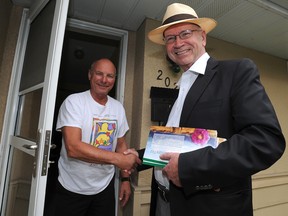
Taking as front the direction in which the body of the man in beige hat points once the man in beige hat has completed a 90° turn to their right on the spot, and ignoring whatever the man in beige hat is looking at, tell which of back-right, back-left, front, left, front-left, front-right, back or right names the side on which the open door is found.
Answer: front-left

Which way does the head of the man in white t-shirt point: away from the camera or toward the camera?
toward the camera

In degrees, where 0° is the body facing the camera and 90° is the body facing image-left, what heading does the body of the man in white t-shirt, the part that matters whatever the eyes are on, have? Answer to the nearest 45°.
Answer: approximately 315°

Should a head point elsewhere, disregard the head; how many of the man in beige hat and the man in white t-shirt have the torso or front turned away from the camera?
0

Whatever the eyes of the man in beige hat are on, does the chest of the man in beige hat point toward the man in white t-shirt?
no
